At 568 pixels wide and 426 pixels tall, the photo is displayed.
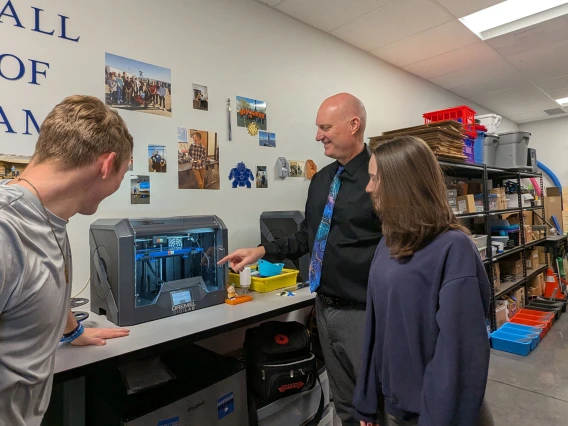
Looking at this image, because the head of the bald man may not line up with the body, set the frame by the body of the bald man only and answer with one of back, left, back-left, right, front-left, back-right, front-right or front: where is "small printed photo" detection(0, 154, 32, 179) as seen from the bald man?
front-right

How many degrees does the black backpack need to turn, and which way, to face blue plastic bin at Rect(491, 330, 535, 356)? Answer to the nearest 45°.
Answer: approximately 90° to its left

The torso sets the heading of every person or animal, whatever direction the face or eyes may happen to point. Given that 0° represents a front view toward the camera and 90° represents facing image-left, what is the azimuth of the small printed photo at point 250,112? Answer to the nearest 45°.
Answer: approximately 315°

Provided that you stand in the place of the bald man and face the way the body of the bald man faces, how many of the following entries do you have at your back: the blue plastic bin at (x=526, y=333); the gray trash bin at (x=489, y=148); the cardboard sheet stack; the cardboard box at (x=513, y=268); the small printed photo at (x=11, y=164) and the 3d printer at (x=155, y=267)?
4

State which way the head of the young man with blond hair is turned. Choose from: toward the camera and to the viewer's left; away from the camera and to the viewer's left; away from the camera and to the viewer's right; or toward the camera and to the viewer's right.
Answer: away from the camera and to the viewer's right

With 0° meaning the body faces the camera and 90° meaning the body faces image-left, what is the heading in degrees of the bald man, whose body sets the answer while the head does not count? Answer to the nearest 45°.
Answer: approximately 45°

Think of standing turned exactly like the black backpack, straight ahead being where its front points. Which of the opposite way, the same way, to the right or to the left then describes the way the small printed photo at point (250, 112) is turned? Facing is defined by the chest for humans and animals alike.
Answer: the same way

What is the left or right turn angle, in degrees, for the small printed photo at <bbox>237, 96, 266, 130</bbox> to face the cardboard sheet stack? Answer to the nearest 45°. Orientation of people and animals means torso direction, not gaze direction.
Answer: approximately 45° to its left

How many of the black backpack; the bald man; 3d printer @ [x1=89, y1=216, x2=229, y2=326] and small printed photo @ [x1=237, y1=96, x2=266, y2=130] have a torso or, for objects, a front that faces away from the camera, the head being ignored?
0

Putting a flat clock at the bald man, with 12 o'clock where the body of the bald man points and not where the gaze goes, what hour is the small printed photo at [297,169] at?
The small printed photo is roughly at 4 o'clock from the bald man.

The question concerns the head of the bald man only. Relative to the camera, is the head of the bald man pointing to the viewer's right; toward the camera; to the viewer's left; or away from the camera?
to the viewer's left

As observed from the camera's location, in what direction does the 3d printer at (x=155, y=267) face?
facing the viewer and to the right of the viewer

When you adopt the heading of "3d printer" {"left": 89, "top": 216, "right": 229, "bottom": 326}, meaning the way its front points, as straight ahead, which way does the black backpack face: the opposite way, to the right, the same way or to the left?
the same way

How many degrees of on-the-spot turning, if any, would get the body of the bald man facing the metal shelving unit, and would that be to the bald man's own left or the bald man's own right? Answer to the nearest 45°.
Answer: approximately 180°

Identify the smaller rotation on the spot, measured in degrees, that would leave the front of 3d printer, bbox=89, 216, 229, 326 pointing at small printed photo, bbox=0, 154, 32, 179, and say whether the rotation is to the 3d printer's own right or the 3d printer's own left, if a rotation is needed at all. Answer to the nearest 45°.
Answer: approximately 135° to the 3d printer's own right

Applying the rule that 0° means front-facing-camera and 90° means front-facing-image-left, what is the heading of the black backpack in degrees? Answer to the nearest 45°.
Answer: approximately 315°
